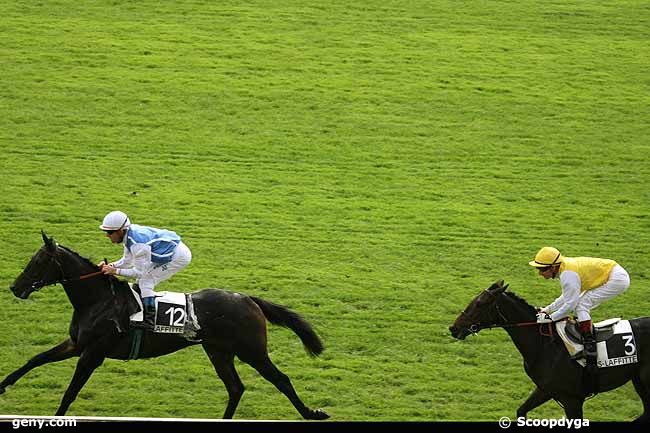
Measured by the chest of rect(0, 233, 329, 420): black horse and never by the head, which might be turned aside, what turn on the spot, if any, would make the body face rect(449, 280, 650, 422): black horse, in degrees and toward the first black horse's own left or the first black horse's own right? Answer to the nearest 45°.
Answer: approximately 180°

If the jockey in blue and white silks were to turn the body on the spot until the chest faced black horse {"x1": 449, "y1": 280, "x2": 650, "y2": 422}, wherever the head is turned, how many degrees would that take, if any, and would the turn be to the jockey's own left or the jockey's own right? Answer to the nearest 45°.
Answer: approximately 180°

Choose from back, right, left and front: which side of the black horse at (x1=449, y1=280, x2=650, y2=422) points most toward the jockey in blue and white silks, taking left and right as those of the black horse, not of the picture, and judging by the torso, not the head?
front

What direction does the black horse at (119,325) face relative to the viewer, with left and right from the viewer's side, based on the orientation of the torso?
facing to the left of the viewer

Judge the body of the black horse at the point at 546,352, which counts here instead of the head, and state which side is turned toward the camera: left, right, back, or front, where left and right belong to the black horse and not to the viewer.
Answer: left

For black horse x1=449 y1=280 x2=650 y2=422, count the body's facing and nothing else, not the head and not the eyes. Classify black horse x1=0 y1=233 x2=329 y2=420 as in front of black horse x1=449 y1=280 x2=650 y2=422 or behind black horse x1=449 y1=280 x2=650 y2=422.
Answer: in front

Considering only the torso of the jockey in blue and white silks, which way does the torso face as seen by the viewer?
to the viewer's left

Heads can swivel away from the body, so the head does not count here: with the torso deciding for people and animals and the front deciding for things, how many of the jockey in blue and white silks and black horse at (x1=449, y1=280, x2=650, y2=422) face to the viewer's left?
2
